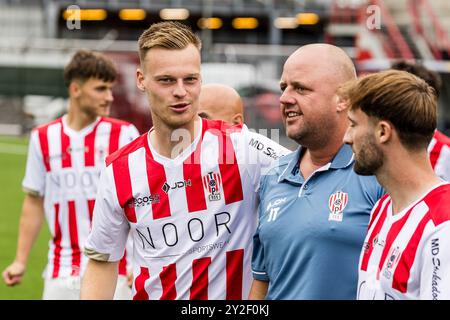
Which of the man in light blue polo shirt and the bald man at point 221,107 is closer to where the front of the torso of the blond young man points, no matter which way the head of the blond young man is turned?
the man in light blue polo shirt

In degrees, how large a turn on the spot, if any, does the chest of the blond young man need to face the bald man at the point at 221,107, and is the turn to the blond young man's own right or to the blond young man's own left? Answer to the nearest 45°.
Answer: approximately 180°

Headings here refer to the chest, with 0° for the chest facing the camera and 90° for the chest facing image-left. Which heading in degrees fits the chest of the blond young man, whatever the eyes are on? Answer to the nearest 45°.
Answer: approximately 0°

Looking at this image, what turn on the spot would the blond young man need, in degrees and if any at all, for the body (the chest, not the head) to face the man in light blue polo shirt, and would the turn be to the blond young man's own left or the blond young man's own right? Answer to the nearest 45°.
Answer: approximately 45° to the blond young man's own left
